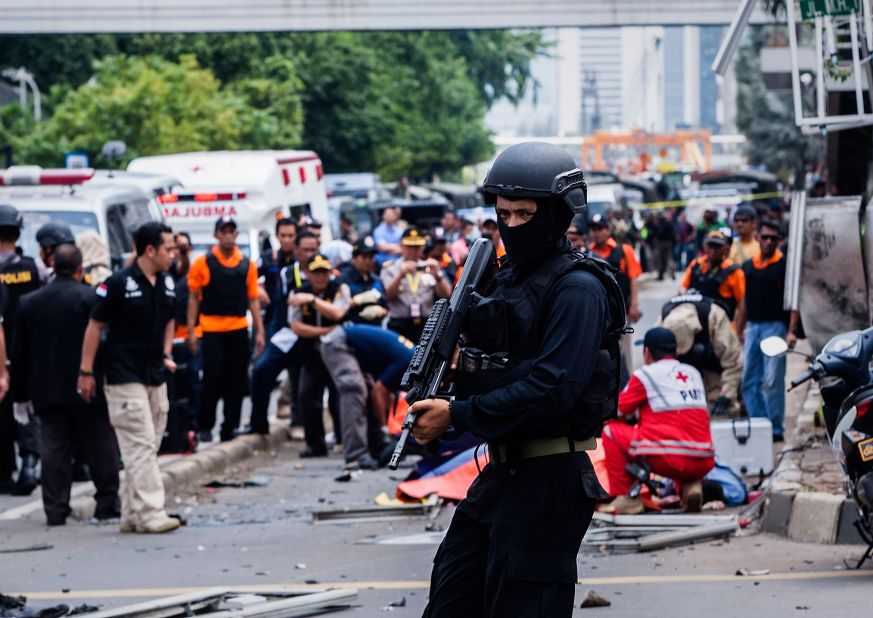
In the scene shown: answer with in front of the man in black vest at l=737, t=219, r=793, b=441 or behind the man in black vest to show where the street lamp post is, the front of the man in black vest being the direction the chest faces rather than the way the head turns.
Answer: behind

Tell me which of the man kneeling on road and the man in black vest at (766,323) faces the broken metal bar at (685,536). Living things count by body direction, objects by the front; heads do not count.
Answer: the man in black vest

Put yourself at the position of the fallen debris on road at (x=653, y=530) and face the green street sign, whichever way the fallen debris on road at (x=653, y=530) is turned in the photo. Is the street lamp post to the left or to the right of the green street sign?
left

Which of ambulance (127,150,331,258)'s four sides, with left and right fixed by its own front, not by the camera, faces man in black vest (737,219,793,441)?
left

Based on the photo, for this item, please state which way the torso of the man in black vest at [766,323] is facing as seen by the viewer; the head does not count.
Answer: toward the camera

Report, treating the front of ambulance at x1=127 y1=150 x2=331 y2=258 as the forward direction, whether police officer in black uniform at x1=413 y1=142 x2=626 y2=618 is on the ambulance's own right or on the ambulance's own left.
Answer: on the ambulance's own left

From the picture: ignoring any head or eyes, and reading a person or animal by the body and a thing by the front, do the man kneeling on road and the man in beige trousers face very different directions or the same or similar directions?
very different directions

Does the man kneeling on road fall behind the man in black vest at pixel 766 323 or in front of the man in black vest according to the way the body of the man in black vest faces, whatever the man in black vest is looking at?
in front

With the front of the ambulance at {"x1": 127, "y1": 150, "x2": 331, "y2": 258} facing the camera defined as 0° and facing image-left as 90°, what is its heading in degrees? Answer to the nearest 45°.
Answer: approximately 45°

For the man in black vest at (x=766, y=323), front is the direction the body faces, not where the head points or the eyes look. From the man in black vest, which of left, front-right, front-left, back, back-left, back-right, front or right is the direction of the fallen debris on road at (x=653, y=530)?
front

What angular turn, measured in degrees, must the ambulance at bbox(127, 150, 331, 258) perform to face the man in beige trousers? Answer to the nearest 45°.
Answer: approximately 45° to its left

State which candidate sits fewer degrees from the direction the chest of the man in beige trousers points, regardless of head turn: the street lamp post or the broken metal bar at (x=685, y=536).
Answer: the broken metal bar

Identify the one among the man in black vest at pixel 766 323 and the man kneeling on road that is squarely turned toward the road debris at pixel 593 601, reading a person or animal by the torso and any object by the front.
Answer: the man in black vest

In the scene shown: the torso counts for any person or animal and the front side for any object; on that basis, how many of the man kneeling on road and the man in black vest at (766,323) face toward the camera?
1

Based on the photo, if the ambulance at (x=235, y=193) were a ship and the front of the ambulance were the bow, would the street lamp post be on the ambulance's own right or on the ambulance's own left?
on the ambulance's own right
